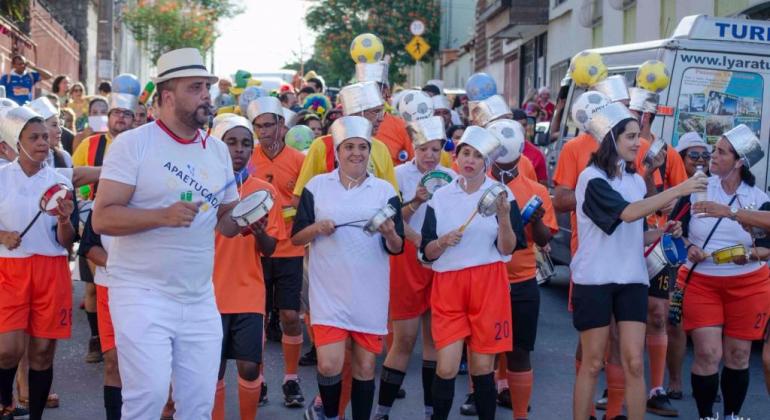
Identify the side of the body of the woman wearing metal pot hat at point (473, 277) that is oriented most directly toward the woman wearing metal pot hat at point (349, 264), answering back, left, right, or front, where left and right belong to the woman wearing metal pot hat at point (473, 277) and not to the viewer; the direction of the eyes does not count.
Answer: right

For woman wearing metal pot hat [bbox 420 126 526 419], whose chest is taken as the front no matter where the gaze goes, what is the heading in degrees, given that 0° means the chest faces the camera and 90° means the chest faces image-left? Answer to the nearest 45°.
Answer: approximately 0°

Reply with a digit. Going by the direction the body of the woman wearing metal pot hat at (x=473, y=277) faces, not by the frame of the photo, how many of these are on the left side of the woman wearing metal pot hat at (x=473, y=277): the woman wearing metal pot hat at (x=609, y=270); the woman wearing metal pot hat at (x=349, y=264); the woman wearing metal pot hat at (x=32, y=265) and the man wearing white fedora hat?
1

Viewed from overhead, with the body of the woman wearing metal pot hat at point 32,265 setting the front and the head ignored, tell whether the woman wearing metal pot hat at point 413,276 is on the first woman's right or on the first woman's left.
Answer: on the first woman's left

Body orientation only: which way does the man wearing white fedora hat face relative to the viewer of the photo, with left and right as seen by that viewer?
facing the viewer and to the right of the viewer
